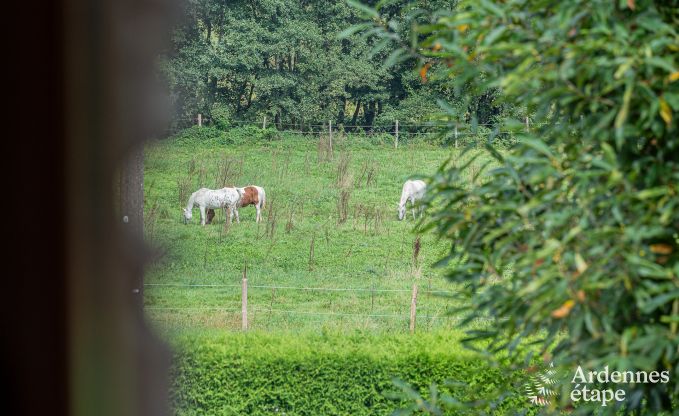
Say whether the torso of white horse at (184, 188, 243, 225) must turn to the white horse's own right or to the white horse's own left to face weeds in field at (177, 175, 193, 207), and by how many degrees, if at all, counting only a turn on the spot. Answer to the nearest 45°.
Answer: approximately 45° to the white horse's own right

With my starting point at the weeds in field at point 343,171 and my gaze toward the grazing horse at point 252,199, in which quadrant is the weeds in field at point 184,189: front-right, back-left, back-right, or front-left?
front-right

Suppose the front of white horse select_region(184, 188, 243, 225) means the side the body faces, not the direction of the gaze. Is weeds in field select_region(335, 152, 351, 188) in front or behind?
behind

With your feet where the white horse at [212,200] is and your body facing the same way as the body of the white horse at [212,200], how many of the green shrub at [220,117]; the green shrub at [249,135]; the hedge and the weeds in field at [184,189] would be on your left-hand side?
1

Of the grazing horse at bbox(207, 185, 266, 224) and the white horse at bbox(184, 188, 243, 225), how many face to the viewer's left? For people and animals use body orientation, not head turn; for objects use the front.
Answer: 2

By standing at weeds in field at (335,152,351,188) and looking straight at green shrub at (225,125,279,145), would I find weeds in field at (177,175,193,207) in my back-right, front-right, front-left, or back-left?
back-left

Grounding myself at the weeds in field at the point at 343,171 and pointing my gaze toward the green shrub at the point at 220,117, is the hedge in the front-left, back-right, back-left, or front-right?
back-left

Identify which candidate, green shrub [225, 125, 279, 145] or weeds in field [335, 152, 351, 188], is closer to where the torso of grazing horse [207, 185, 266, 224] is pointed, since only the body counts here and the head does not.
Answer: the green shrub

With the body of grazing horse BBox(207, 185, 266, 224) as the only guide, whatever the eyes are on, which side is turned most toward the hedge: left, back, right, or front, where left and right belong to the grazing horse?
left

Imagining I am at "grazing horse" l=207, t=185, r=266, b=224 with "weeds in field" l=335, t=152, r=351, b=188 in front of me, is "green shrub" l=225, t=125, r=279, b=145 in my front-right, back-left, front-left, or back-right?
front-left

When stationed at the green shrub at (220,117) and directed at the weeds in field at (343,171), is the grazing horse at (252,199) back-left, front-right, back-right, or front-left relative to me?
front-right

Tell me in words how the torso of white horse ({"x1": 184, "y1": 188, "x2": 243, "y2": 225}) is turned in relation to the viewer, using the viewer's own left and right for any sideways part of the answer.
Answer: facing to the left of the viewer

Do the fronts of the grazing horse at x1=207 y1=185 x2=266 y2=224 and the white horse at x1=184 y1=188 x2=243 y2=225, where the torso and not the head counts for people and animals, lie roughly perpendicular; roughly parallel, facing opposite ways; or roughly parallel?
roughly parallel

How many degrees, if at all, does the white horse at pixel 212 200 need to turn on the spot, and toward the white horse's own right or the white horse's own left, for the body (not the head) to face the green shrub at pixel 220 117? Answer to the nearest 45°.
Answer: approximately 90° to the white horse's own right

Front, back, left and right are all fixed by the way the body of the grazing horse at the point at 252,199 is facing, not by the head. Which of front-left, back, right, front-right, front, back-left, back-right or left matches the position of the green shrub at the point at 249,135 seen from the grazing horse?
right

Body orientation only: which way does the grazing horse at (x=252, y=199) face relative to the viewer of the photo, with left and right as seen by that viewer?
facing to the left of the viewer
